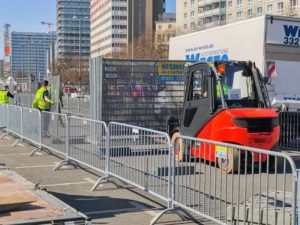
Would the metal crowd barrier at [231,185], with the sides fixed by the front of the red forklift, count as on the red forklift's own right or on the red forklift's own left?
on the red forklift's own left

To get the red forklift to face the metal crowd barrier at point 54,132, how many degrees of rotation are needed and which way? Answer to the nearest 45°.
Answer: approximately 45° to its left

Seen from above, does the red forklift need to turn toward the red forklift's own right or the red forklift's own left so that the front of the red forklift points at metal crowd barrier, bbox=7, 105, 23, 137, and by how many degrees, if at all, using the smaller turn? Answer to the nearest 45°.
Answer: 0° — it already faces it

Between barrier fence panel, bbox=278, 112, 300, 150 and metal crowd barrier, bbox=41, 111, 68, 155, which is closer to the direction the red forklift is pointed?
the metal crowd barrier

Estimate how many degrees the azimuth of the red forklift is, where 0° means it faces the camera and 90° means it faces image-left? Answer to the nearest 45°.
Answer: approximately 135°

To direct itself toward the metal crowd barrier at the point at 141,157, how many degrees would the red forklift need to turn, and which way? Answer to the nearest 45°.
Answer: approximately 90° to its left

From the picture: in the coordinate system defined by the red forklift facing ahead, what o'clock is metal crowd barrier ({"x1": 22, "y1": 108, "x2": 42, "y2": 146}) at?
The metal crowd barrier is roughly at 11 o'clock from the red forklift.

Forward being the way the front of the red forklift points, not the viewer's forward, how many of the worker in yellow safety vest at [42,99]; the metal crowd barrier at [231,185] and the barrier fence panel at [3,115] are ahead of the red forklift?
2
